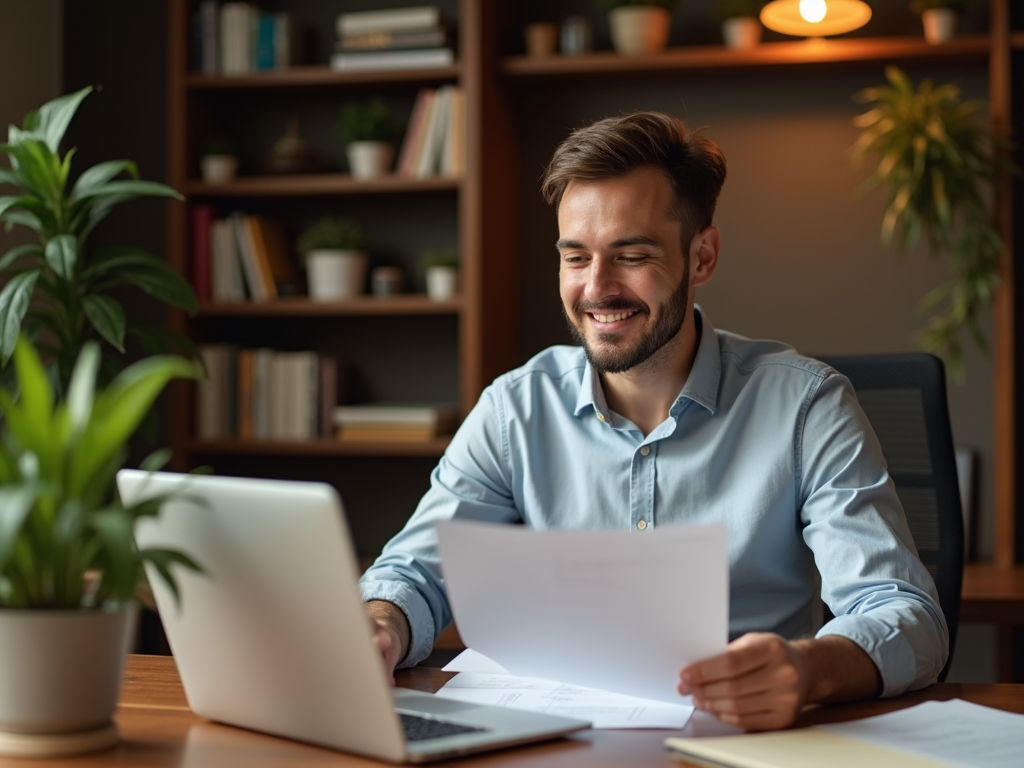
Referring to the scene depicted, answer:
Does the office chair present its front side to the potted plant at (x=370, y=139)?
no

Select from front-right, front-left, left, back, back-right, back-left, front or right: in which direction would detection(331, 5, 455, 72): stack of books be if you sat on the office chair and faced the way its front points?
right

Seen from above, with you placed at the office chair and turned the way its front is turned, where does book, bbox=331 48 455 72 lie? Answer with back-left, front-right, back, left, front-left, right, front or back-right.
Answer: right

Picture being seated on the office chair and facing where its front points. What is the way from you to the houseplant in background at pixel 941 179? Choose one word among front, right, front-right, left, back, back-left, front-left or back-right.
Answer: back-right

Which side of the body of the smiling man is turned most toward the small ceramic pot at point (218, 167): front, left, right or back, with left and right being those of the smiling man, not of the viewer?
right

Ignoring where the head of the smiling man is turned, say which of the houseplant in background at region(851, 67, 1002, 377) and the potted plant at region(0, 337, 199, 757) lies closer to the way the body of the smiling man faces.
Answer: the potted plant

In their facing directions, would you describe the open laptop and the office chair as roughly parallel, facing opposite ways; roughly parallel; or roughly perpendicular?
roughly parallel, facing opposite ways

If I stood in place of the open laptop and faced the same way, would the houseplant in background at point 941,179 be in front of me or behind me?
in front

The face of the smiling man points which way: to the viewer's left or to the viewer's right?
to the viewer's left

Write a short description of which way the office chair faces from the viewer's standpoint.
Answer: facing the viewer and to the left of the viewer

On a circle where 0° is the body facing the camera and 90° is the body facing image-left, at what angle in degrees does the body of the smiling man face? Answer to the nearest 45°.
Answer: approximately 45°

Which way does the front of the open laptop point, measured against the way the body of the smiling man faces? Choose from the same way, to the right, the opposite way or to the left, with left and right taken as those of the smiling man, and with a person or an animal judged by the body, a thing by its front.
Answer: the opposite way

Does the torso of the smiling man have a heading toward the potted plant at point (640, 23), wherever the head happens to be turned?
no

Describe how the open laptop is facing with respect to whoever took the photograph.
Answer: facing away from the viewer and to the right of the viewer

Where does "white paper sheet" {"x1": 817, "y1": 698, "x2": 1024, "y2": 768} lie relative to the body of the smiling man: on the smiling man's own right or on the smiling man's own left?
on the smiling man's own left
